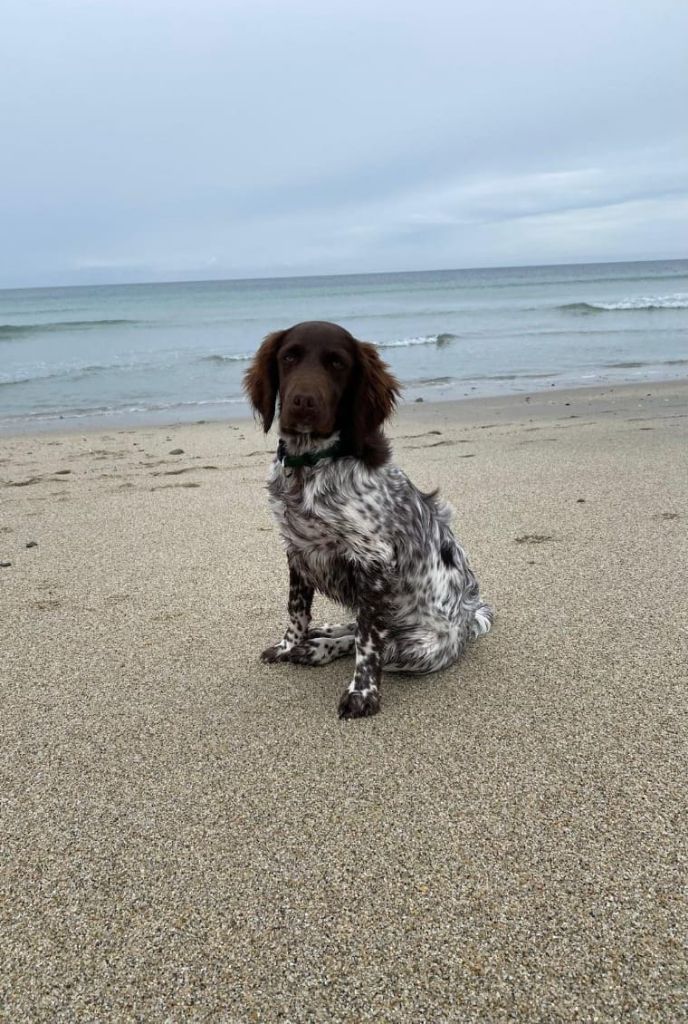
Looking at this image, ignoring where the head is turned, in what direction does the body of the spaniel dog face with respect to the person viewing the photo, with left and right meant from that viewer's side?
facing the viewer and to the left of the viewer
